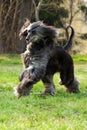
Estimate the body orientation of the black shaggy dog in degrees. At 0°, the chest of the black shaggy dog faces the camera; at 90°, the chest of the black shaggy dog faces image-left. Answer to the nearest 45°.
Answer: approximately 45°

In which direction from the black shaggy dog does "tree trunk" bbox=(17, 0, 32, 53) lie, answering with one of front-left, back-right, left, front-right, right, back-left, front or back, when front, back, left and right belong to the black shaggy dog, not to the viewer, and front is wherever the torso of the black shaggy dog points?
back-right

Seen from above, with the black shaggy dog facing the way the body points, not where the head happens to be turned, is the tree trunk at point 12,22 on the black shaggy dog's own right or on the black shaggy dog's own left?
on the black shaggy dog's own right
